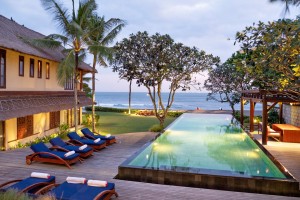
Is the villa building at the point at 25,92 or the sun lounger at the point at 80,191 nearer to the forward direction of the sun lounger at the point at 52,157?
the sun lounger

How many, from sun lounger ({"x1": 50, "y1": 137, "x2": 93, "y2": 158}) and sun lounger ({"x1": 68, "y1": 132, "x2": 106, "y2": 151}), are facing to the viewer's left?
0

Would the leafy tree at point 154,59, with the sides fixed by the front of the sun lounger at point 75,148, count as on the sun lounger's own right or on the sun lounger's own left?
on the sun lounger's own left

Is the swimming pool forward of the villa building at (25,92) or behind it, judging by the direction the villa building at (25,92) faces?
forward

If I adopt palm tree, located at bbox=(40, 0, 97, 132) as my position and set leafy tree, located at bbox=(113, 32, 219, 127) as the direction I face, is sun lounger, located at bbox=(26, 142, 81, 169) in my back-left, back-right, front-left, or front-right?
back-right

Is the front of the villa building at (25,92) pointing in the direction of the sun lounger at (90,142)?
yes

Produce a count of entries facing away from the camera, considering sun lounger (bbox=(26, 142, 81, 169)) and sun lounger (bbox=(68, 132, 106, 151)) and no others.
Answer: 0

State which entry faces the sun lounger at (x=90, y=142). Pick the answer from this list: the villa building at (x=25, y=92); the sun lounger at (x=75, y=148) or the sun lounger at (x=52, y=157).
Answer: the villa building

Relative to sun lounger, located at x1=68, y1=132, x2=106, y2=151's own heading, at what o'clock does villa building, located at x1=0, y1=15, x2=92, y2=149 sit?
The villa building is roughly at 6 o'clock from the sun lounger.
